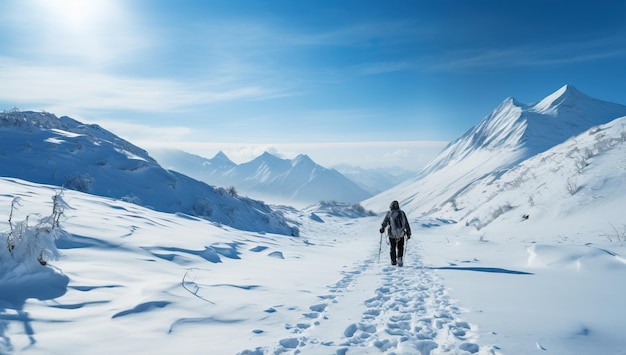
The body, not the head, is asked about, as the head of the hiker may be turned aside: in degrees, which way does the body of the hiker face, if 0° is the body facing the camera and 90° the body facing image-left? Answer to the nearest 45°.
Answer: approximately 180°

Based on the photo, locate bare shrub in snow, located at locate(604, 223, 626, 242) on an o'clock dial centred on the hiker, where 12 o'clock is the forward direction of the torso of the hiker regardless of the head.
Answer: The bare shrub in snow is roughly at 2 o'clock from the hiker.

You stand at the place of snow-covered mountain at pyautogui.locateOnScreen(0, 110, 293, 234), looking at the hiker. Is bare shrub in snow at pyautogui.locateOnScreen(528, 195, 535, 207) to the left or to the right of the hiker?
left

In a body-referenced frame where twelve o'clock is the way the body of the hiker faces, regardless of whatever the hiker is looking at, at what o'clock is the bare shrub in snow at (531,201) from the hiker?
The bare shrub in snow is roughly at 1 o'clock from the hiker.

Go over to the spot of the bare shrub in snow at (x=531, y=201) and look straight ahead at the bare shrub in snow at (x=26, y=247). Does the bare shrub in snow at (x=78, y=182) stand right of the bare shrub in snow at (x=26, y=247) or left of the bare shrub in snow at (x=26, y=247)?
right

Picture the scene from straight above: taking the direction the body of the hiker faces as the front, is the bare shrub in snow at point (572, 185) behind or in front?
in front

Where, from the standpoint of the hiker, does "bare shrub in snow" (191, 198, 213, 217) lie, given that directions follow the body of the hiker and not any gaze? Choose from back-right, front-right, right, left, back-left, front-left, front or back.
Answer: front-left

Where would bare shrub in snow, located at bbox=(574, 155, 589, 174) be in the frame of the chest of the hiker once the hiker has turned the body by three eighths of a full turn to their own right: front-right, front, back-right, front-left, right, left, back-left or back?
left

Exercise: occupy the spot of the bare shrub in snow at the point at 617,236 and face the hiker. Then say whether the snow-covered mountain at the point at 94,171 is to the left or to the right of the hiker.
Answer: right

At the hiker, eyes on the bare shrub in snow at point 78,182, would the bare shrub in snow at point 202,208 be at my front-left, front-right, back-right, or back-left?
front-right
